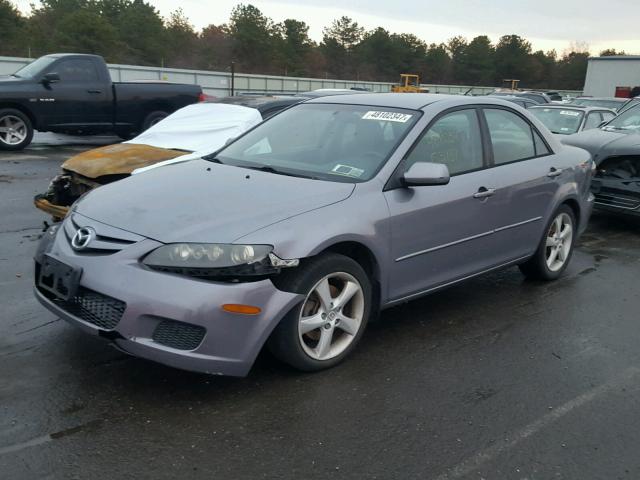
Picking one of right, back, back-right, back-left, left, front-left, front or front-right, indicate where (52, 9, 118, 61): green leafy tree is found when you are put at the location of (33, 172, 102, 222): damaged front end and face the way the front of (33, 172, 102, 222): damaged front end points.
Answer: back-right

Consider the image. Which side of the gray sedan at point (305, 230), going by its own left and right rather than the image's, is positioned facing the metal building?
back

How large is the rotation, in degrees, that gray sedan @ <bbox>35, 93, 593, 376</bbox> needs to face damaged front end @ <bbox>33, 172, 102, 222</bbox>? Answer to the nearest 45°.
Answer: approximately 90° to its right

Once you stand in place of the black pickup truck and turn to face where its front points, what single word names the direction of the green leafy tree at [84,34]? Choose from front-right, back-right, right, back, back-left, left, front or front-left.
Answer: right

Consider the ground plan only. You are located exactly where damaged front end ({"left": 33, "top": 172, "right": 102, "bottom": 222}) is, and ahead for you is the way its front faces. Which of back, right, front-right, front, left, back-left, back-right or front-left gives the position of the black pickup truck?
back-right

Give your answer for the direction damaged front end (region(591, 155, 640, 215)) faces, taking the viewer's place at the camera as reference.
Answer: facing the viewer and to the left of the viewer

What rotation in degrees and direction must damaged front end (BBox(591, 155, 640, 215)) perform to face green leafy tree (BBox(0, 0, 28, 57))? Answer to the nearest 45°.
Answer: approximately 90° to its right

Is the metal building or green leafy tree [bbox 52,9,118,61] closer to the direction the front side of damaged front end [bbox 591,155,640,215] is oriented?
the green leafy tree

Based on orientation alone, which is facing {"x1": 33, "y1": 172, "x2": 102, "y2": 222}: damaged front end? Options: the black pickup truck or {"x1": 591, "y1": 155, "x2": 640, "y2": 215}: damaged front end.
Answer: {"x1": 591, "y1": 155, "x2": 640, "y2": 215}: damaged front end

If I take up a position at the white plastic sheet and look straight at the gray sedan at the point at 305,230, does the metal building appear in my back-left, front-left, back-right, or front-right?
back-left

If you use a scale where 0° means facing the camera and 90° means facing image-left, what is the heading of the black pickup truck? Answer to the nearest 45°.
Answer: approximately 90°

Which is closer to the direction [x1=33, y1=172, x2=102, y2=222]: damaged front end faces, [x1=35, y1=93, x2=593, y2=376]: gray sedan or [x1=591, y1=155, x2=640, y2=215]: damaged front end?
the gray sedan

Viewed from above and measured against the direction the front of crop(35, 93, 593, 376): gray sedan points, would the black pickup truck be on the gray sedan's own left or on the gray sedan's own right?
on the gray sedan's own right
